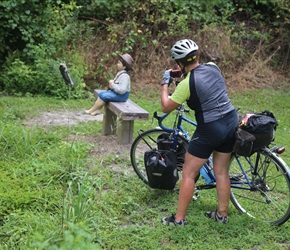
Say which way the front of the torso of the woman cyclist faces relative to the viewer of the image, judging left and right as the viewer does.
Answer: facing away from the viewer and to the left of the viewer

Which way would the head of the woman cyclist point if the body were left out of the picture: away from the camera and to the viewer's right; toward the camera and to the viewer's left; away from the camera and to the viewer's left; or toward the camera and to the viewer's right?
away from the camera and to the viewer's left

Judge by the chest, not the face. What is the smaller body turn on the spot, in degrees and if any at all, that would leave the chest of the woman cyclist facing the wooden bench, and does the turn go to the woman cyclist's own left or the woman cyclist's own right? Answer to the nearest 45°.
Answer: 0° — they already face it

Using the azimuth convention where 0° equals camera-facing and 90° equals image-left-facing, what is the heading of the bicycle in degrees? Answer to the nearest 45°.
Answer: approximately 135°
